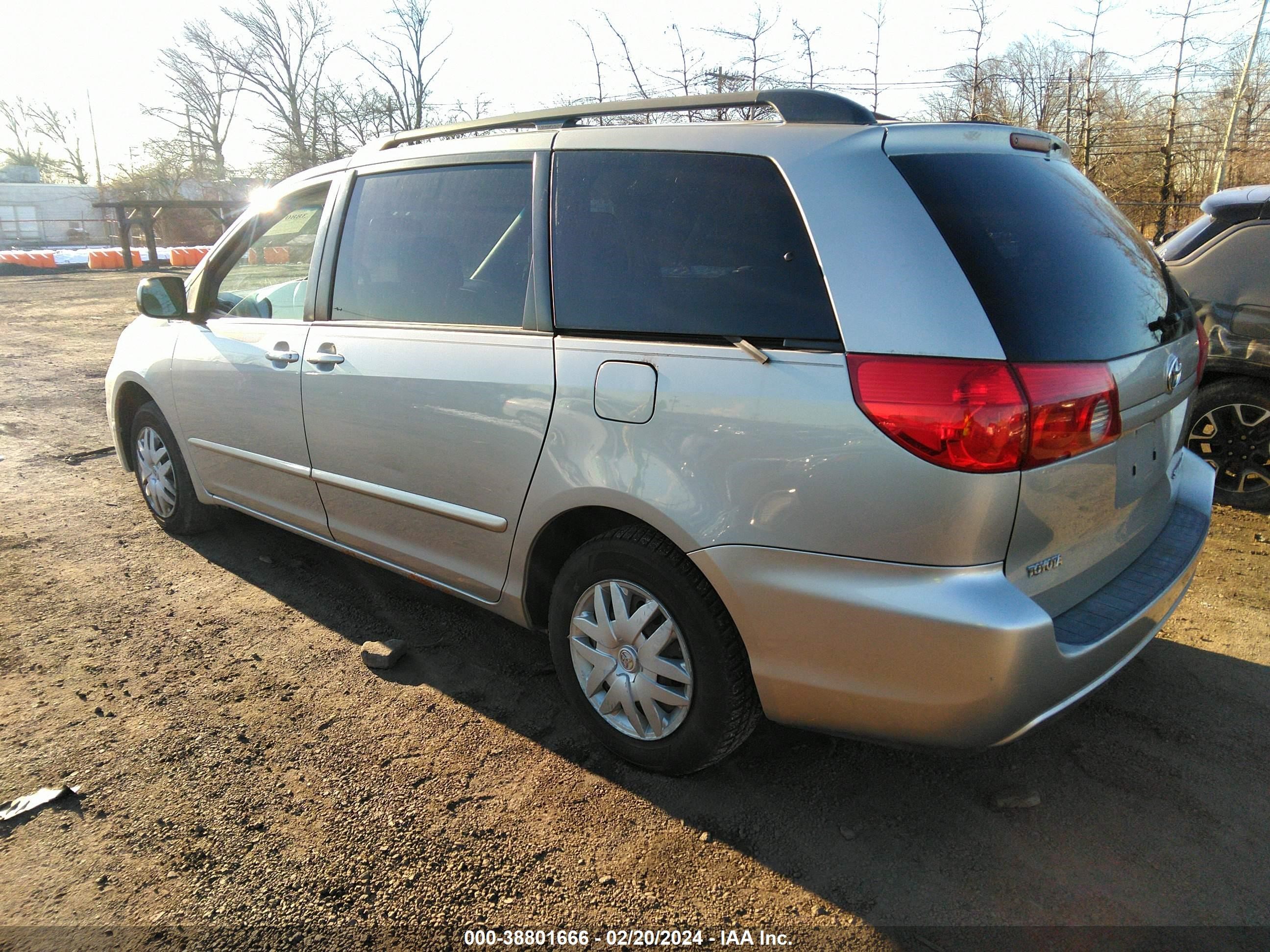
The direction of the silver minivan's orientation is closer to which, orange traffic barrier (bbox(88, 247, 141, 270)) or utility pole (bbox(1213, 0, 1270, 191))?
the orange traffic barrier

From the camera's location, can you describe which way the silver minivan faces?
facing away from the viewer and to the left of the viewer

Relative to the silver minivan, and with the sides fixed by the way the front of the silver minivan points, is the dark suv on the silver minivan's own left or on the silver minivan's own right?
on the silver minivan's own right

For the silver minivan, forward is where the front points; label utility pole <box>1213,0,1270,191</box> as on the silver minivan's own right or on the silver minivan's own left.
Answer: on the silver minivan's own right
